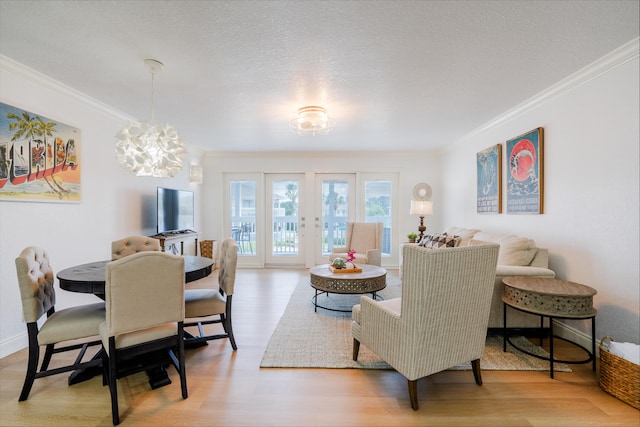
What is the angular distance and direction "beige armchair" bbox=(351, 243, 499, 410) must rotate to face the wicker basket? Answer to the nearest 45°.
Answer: approximately 90° to its right

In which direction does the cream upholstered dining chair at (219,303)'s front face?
to the viewer's left

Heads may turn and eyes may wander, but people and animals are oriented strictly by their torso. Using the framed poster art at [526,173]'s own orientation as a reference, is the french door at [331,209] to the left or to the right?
on its right

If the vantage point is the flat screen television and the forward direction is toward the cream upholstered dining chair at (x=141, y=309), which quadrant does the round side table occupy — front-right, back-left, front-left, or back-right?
front-left

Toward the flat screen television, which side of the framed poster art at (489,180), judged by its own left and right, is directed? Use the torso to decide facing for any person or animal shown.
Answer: front

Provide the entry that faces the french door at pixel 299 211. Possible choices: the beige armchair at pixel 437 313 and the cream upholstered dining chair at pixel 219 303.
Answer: the beige armchair

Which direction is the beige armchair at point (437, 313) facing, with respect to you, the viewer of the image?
facing away from the viewer and to the left of the viewer

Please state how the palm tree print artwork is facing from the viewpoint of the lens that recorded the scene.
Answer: facing the viewer and to the right of the viewer

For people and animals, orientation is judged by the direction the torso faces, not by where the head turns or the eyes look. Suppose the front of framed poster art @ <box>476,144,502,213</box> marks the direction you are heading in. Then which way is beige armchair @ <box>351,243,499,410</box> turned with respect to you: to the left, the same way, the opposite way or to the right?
to the right

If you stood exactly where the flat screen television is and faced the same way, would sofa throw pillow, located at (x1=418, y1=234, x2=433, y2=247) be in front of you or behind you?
in front

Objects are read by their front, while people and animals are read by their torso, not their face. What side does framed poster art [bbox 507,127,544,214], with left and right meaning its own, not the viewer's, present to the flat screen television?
front

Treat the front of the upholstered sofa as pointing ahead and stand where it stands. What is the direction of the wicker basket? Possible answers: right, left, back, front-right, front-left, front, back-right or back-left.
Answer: left

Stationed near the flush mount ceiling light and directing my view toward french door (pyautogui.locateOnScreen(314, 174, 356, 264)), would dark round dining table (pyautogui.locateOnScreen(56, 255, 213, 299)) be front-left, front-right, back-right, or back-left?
back-left

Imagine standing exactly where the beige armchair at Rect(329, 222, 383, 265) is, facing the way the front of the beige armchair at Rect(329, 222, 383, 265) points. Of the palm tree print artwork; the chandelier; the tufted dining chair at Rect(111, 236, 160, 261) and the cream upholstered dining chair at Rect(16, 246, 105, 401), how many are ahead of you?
4

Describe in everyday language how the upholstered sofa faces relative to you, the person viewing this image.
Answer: facing the viewer and to the left of the viewer
